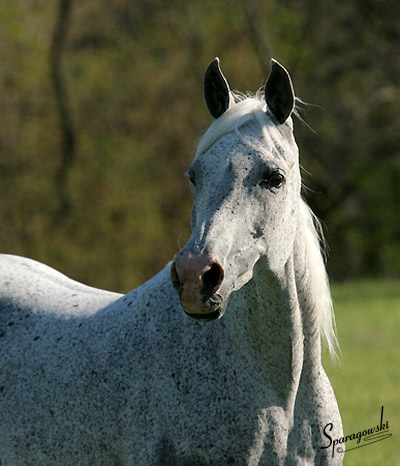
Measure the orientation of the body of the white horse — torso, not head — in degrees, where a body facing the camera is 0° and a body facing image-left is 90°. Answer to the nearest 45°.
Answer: approximately 315°
